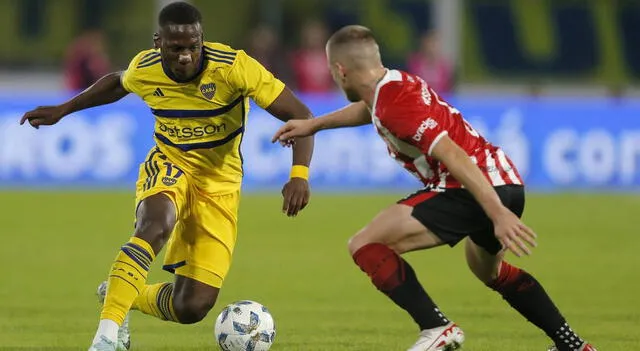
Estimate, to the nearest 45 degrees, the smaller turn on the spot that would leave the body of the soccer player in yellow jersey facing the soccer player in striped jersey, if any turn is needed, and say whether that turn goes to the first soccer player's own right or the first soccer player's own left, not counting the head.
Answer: approximately 45° to the first soccer player's own left

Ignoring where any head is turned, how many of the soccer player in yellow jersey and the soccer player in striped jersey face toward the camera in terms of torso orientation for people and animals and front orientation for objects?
1

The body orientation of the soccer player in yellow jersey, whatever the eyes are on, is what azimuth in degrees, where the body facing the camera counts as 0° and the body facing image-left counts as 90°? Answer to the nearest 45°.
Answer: approximately 0°

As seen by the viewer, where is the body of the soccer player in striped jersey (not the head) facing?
to the viewer's left
